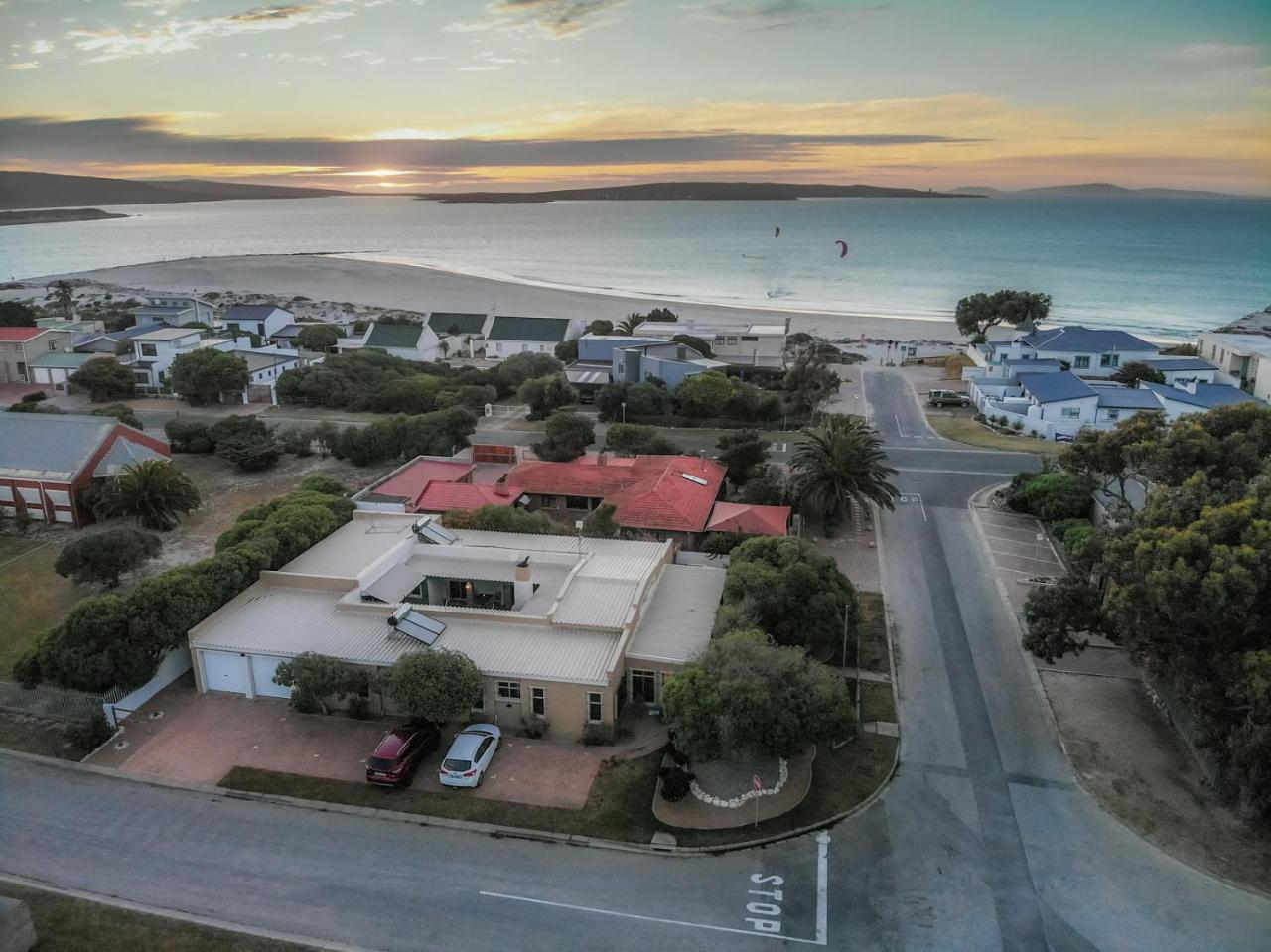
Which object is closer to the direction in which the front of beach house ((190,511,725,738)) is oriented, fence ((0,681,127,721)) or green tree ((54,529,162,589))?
the fence

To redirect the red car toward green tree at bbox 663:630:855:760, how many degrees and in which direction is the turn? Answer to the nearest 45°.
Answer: approximately 45° to its right

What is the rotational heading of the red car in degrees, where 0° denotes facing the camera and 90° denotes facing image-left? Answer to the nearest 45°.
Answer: approximately 225°

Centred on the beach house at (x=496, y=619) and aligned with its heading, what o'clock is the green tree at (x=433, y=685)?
The green tree is roughly at 1 o'clock from the beach house.

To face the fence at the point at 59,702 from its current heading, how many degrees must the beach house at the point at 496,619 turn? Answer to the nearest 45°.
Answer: approximately 90° to its right

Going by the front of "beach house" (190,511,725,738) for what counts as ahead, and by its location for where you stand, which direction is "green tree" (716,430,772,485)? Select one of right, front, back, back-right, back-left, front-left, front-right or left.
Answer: back-left

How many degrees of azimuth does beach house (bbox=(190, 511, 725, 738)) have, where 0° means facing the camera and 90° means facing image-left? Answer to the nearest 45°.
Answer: approximately 0°

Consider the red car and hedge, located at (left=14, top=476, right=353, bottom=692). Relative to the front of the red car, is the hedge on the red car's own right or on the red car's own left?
on the red car's own left

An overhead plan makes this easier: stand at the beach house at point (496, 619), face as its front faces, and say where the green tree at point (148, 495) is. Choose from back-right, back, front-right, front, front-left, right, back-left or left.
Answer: back-right

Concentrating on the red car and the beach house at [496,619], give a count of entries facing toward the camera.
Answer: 1

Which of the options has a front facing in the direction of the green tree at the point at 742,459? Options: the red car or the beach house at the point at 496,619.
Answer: the red car

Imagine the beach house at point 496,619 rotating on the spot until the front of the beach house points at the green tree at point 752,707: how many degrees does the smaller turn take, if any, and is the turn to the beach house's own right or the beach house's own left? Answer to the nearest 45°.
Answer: approximately 45° to the beach house's own left

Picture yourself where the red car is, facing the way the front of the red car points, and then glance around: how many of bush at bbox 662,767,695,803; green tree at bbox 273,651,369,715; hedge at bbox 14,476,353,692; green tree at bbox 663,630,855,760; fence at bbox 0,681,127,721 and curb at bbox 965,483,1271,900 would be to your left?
3
